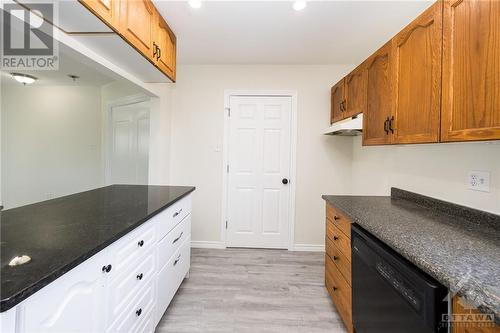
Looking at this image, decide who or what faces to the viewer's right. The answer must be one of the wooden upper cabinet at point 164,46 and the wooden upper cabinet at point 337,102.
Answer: the wooden upper cabinet at point 164,46

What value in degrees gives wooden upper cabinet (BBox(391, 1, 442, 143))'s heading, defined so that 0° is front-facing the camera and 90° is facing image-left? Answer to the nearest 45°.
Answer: approximately 45°

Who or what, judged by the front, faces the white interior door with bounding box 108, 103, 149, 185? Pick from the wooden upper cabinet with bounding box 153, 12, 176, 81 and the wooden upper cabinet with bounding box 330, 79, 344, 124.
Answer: the wooden upper cabinet with bounding box 330, 79, 344, 124

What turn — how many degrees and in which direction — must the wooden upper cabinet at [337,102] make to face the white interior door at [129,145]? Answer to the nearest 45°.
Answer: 0° — it already faces it

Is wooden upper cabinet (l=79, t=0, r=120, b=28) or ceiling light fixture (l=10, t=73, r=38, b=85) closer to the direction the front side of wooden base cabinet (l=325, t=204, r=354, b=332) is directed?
the ceiling light fixture

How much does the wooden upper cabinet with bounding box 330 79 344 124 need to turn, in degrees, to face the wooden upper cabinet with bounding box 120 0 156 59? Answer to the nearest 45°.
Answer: approximately 45° to its left

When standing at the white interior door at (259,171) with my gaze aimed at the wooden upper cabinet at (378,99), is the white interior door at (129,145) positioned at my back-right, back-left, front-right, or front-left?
back-right

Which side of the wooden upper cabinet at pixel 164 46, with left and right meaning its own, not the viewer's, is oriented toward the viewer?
right

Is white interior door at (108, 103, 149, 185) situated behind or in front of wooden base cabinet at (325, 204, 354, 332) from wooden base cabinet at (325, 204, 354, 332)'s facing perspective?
in front

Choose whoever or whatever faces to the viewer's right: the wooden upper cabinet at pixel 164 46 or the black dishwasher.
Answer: the wooden upper cabinet

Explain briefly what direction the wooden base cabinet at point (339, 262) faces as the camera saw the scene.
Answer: facing to the left of the viewer

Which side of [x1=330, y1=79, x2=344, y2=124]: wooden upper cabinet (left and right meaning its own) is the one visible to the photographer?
left

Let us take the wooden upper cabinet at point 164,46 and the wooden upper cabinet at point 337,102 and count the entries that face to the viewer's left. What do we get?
1
